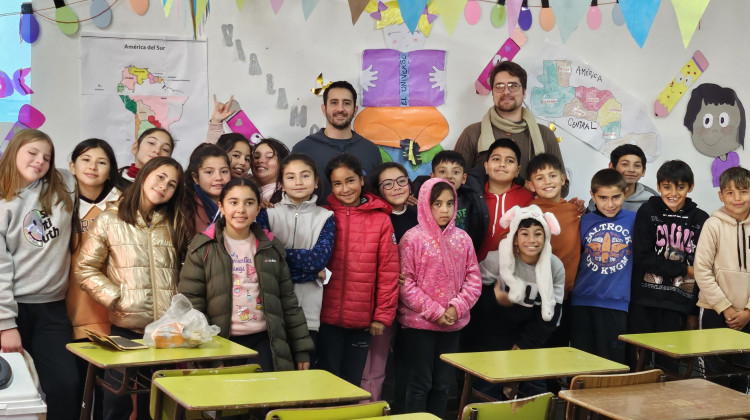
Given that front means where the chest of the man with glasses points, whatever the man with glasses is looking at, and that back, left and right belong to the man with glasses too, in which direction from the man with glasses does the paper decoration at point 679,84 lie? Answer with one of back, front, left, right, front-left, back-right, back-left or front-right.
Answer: back-left

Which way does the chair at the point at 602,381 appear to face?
away from the camera

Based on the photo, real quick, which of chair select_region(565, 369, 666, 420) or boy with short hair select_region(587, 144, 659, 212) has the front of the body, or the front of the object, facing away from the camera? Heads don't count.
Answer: the chair

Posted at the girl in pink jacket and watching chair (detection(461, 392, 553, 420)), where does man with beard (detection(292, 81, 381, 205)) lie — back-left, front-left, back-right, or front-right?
back-right

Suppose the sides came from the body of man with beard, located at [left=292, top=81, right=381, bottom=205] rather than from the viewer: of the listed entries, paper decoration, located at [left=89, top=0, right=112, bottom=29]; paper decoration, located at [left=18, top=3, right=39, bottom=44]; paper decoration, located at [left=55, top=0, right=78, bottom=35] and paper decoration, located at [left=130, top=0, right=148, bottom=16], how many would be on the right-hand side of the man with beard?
4

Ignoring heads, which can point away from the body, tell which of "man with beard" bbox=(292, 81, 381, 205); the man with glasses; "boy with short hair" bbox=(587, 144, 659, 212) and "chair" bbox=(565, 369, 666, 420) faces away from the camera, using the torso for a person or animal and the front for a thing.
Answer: the chair

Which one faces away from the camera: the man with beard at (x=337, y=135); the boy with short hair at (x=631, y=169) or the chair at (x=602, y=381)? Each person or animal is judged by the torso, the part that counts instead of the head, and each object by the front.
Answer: the chair

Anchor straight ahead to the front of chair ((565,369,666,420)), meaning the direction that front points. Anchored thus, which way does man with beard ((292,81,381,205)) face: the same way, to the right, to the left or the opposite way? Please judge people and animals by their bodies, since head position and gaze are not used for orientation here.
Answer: the opposite way

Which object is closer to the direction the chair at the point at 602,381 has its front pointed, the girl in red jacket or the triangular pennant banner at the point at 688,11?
the triangular pennant banner

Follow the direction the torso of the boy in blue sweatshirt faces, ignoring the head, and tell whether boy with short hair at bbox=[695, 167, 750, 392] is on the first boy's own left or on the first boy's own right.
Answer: on the first boy's own left

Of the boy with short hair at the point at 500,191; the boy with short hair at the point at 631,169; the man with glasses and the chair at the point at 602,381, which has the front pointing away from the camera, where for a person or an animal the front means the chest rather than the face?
the chair
